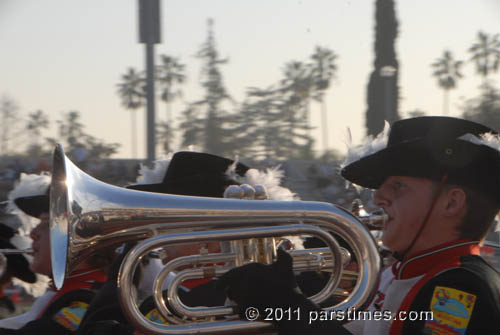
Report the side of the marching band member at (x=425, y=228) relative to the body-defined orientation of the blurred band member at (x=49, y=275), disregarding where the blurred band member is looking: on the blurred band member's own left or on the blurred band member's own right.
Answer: on the blurred band member's own left

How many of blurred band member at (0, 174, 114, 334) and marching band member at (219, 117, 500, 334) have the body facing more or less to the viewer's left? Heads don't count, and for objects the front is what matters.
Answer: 2

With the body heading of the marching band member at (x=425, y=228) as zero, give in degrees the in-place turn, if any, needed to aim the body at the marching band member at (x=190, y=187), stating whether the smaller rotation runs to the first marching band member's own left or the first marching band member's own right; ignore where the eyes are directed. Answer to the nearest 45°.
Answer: approximately 45° to the first marching band member's own right

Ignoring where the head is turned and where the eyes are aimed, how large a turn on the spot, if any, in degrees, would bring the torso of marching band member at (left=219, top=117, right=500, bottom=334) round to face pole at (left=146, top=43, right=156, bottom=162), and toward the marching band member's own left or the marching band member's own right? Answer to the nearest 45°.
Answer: approximately 45° to the marching band member's own right

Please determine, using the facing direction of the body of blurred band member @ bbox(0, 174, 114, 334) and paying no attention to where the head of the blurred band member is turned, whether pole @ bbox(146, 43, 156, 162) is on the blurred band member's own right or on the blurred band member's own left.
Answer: on the blurred band member's own right

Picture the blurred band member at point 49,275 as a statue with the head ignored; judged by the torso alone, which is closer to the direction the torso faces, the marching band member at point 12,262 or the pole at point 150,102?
the marching band member

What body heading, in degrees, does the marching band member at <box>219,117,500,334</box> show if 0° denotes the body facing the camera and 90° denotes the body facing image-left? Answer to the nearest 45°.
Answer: approximately 90°

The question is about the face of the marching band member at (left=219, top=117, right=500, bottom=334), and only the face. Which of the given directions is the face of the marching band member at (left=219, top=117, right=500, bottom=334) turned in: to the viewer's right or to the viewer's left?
to the viewer's left

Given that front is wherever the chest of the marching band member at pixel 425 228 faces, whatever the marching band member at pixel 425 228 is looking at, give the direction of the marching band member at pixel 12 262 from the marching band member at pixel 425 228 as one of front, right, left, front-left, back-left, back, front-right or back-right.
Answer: front-right

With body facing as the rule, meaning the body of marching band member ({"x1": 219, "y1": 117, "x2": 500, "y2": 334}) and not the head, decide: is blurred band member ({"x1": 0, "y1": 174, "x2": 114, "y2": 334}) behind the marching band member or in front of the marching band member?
in front

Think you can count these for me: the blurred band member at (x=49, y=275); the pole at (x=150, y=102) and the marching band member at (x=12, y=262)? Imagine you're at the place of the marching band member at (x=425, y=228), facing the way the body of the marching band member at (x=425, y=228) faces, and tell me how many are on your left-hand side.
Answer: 0

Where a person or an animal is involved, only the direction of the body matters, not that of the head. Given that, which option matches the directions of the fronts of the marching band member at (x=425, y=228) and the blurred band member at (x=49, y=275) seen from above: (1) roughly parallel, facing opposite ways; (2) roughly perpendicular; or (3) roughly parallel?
roughly parallel

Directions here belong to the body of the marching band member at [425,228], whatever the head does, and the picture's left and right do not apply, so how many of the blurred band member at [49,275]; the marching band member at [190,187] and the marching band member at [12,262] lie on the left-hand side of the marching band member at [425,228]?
0

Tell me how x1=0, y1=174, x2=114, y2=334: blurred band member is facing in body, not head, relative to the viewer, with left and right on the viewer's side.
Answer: facing to the left of the viewer
